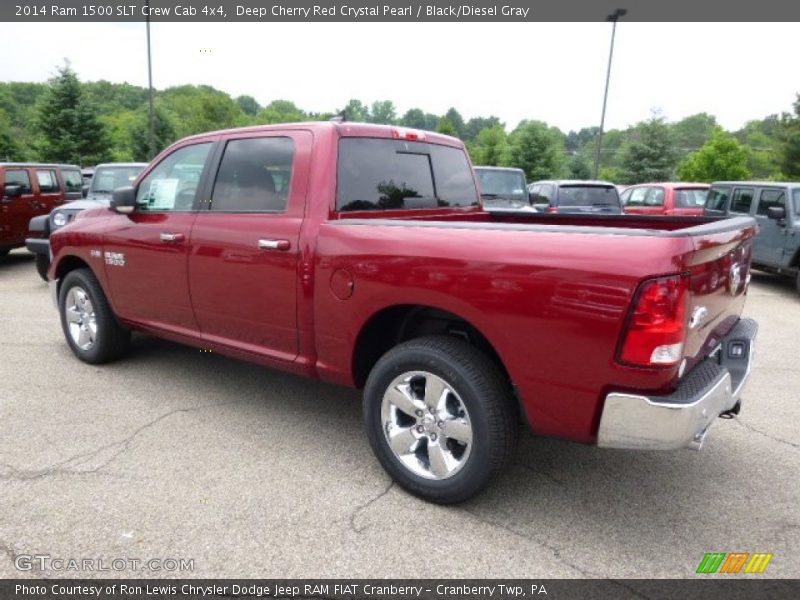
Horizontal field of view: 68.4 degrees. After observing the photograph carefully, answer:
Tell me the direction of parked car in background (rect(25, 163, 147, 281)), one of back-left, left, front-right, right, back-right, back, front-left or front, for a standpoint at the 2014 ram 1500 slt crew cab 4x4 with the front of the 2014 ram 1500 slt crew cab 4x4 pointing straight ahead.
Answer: front

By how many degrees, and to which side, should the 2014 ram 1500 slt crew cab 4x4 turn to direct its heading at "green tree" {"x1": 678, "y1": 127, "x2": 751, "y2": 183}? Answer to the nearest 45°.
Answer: approximately 90° to its right

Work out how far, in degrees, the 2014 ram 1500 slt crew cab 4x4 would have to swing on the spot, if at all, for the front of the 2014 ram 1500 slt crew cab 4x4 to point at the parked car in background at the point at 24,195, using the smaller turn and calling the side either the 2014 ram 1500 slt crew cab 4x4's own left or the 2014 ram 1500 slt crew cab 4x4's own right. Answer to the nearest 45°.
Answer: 0° — it already faces it

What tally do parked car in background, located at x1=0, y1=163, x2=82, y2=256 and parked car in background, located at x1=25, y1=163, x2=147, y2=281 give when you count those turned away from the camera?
0

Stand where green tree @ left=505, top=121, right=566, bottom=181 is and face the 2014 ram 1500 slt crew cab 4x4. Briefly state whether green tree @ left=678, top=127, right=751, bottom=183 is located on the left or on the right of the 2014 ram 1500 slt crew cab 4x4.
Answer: left

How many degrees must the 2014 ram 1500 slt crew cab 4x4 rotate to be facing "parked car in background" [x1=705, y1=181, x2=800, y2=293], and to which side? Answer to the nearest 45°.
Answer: approximately 90° to its right

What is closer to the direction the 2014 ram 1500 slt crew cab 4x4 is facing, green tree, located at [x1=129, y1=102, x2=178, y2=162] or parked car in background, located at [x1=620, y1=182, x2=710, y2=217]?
the green tree

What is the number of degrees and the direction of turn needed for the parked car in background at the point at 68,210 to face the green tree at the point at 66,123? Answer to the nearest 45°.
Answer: approximately 135° to its right

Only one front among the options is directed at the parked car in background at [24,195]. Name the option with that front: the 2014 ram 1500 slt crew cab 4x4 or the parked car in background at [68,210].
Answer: the 2014 ram 1500 slt crew cab 4x4

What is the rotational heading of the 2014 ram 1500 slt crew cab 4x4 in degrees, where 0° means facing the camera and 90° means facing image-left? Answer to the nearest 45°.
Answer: approximately 135°

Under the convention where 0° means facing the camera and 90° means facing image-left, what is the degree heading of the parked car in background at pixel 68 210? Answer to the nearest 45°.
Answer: approximately 45°

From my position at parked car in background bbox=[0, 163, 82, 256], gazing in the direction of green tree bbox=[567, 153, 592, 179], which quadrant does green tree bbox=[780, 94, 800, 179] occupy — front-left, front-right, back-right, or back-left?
front-right
